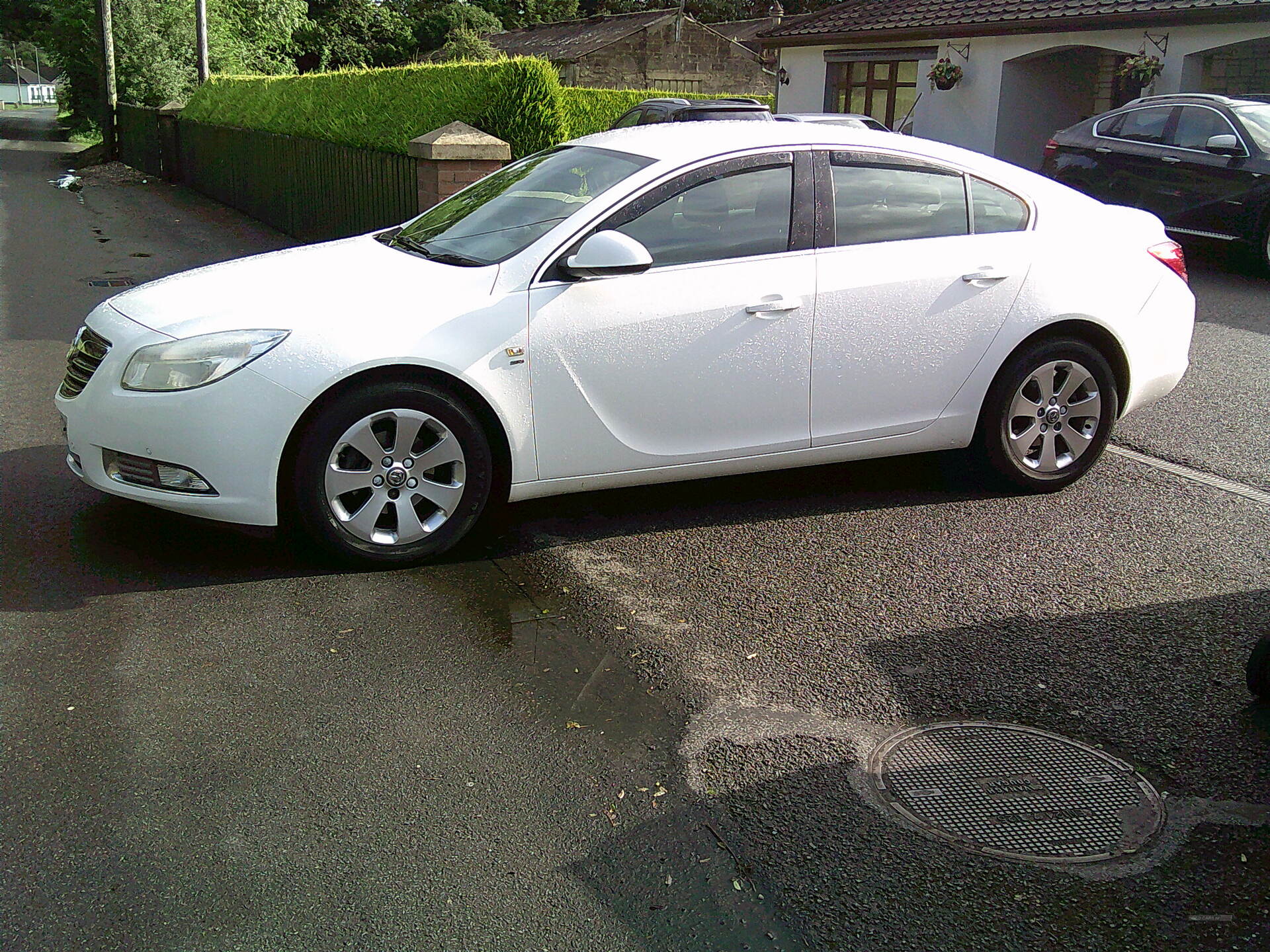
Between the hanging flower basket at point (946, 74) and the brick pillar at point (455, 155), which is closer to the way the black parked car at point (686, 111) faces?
the hanging flower basket

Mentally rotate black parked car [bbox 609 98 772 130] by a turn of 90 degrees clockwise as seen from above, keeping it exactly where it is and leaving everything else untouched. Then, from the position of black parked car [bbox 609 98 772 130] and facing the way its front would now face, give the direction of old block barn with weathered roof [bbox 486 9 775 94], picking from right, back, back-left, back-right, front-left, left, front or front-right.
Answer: front-left

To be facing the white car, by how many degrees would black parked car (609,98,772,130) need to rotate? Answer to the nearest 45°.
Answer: approximately 135° to its left

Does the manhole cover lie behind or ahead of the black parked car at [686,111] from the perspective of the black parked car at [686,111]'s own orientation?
behind

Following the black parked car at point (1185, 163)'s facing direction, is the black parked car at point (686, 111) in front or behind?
behind

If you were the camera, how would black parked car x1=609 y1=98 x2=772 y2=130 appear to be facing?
facing away from the viewer and to the left of the viewer

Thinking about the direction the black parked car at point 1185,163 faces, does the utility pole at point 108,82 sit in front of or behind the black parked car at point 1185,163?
behind
